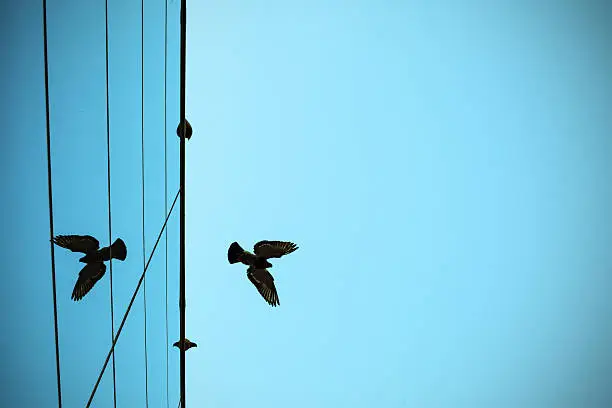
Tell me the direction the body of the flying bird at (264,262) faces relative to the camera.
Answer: to the viewer's right

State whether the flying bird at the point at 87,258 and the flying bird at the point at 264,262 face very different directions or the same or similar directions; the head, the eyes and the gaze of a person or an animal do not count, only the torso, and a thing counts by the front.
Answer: very different directions

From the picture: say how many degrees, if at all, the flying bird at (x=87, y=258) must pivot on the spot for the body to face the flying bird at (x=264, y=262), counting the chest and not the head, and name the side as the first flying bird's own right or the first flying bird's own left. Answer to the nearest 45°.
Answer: approximately 135° to the first flying bird's own right

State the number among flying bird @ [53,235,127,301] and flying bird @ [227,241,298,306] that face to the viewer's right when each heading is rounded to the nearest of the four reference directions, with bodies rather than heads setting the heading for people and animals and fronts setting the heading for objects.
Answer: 1

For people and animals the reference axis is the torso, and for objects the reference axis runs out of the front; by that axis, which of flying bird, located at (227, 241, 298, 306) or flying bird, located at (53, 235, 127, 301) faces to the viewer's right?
flying bird, located at (227, 241, 298, 306)

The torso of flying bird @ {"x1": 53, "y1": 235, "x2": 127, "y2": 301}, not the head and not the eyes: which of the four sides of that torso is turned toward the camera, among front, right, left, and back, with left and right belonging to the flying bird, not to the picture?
left
